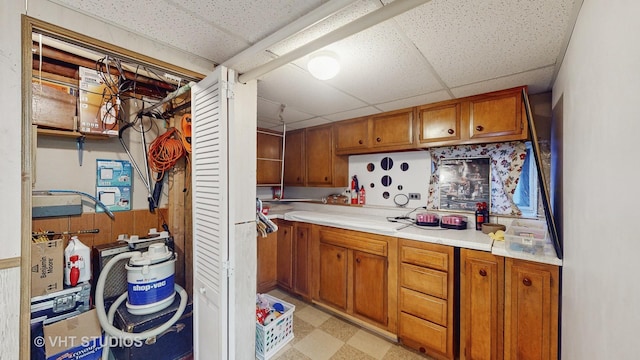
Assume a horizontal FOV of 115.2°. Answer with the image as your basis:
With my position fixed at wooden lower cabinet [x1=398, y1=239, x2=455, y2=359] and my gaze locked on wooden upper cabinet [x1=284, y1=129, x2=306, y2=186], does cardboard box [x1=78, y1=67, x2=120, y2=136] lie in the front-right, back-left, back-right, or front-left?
front-left

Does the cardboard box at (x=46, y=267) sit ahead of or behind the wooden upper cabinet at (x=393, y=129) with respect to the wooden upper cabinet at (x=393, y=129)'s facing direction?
ahead

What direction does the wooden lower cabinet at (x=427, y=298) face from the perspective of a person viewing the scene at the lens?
facing the viewer and to the left of the viewer

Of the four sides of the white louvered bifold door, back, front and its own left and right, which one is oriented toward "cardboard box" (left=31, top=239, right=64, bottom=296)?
right

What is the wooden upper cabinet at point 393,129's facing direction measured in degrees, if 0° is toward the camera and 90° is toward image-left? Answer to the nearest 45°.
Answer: approximately 45°

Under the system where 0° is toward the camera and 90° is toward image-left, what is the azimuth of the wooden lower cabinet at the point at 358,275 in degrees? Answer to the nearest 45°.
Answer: approximately 45°

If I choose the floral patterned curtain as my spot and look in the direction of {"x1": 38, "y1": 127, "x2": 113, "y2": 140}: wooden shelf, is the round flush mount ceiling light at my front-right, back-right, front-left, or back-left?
front-left

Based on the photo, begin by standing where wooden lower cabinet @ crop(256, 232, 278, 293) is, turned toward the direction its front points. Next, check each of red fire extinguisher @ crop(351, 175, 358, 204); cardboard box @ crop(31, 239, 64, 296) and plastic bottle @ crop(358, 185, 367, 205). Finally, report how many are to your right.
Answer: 1

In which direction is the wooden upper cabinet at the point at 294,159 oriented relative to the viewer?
toward the camera

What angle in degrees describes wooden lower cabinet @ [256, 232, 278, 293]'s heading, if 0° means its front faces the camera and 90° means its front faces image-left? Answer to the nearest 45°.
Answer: approximately 315°

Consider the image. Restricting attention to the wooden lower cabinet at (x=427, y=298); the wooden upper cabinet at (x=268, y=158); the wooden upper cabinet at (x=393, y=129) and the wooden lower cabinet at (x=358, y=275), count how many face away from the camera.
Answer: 0

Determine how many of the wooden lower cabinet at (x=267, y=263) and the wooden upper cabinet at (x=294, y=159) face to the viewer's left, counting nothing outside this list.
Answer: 0

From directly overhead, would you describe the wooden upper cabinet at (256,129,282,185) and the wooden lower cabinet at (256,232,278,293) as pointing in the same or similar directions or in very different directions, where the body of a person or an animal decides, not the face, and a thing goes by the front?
same or similar directions

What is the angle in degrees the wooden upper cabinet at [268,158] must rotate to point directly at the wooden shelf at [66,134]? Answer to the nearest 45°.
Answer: approximately 90° to its right

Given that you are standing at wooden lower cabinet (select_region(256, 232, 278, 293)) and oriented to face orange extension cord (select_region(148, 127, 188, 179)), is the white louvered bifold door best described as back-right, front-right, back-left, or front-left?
front-left

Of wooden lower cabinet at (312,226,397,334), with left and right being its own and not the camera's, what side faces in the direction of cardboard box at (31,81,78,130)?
front

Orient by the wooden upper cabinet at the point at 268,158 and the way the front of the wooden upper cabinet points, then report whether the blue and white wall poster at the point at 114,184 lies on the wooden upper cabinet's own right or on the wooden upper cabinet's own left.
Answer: on the wooden upper cabinet's own right
